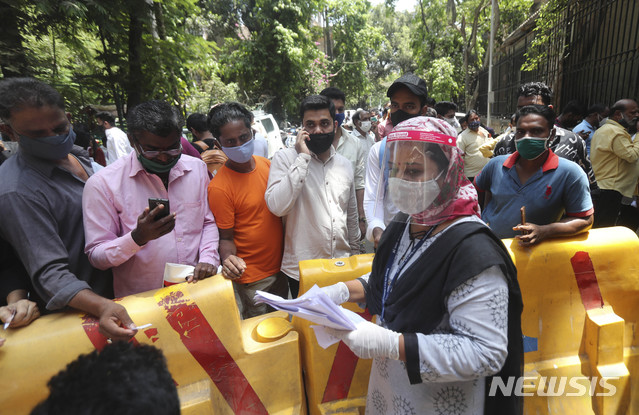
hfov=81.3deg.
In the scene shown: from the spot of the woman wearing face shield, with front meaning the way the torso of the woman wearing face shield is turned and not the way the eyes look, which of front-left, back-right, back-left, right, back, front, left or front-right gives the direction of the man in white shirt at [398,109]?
back-right

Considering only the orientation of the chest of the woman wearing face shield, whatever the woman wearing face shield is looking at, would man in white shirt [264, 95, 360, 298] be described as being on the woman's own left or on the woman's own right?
on the woman's own right

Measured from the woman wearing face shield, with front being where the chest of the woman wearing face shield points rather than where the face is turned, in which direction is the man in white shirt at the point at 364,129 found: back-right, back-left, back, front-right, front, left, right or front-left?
back-right

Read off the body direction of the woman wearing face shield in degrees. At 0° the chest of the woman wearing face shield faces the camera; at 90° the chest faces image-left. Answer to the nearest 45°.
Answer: approximately 45°

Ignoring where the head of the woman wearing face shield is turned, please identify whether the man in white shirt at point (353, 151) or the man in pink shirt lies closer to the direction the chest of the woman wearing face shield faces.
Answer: the man in pink shirt

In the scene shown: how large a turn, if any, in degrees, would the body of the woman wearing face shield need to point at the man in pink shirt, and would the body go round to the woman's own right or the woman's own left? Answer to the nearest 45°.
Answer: approximately 45° to the woman's own right

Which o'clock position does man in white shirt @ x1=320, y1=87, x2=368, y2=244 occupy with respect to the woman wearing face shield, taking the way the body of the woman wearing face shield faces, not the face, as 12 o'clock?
The man in white shirt is roughly at 4 o'clock from the woman wearing face shield.

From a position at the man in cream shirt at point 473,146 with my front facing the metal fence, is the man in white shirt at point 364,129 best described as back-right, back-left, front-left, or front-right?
back-left

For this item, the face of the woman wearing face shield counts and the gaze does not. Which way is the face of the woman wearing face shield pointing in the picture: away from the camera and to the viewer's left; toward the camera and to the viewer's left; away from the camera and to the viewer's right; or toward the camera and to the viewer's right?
toward the camera and to the viewer's left
